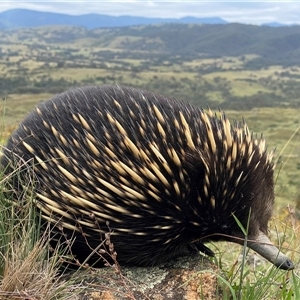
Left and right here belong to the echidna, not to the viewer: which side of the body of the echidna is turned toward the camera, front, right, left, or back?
right
